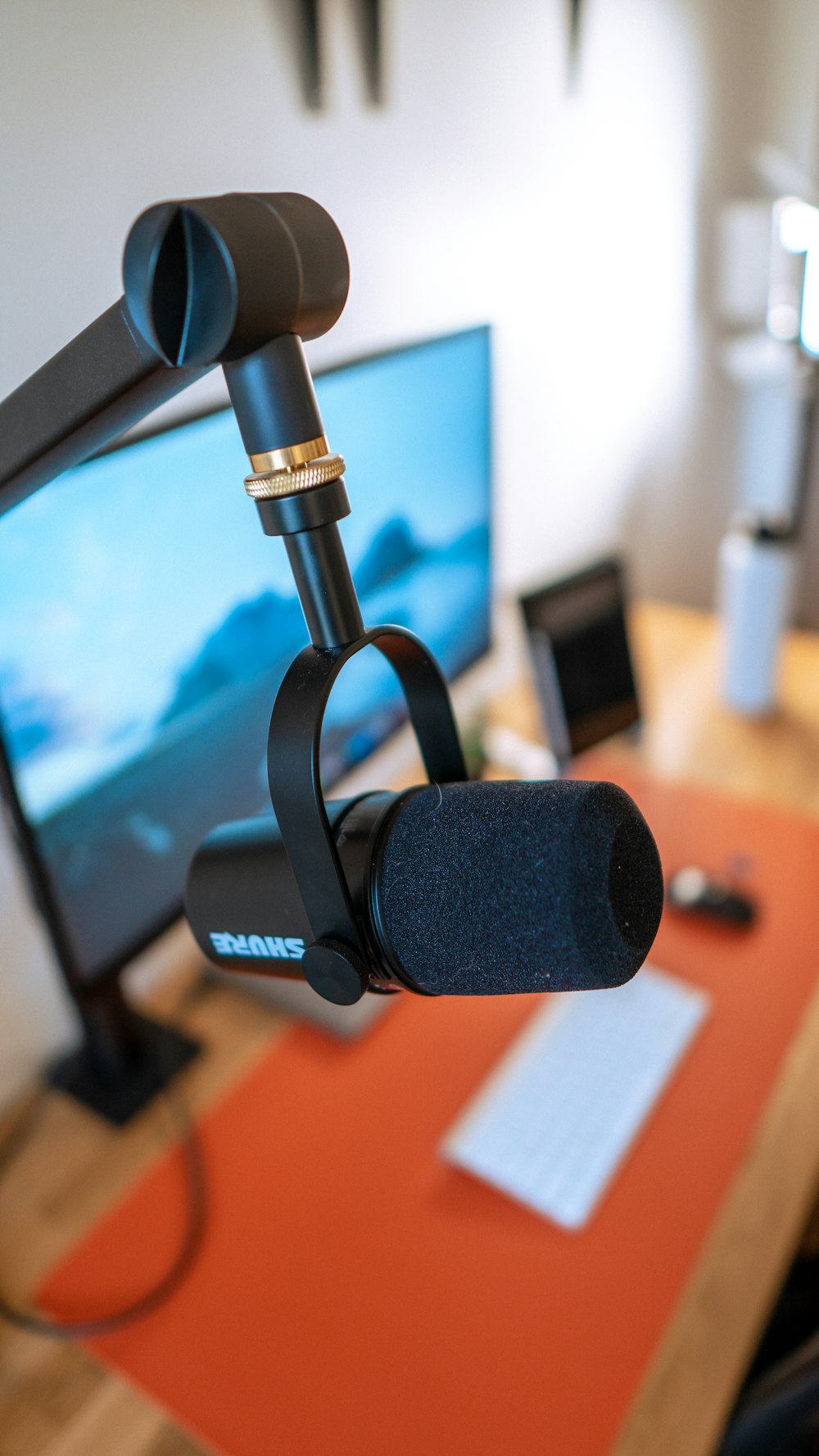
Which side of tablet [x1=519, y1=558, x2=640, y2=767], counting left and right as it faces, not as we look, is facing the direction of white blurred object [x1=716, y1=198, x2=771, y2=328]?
left

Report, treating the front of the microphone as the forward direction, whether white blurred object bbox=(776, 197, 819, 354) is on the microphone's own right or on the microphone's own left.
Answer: on the microphone's own left

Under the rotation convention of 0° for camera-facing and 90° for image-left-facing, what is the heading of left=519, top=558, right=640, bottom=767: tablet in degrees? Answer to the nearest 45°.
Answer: approximately 315°

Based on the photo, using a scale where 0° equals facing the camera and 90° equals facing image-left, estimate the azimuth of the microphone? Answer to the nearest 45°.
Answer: approximately 315°

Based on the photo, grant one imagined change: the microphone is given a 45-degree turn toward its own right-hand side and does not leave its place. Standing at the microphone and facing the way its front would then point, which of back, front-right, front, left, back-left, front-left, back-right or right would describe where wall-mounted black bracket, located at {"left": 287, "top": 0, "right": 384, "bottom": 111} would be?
back

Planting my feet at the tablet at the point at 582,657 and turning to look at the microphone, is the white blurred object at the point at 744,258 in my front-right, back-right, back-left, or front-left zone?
back-left

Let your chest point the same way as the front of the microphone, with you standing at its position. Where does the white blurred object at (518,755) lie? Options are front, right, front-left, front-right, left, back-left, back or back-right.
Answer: back-left

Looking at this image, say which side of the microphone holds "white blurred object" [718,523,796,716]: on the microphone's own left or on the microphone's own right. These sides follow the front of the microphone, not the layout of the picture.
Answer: on the microphone's own left

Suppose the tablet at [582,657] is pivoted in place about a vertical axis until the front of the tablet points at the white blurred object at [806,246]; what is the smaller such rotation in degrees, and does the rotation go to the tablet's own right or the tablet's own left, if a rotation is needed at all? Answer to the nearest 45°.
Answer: approximately 90° to the tablet's own left
